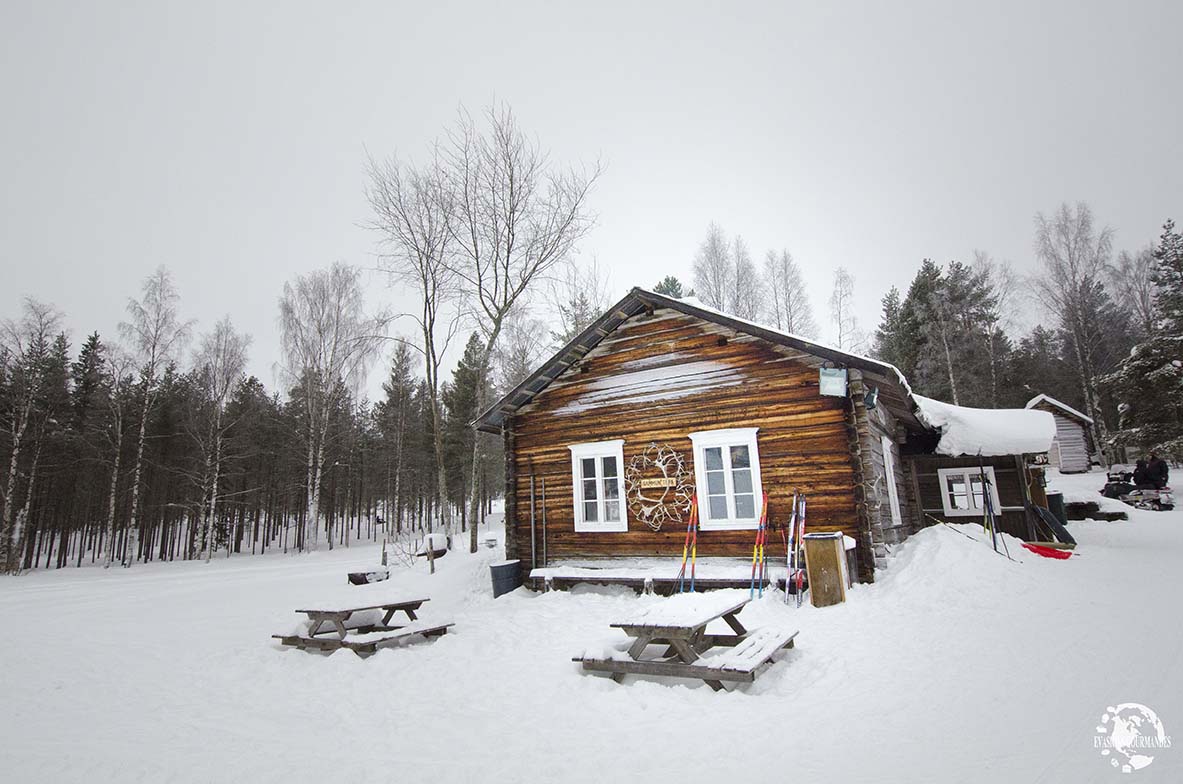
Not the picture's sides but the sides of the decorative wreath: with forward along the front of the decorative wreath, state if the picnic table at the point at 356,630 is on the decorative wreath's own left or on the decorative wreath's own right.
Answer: on the decorative wreath's own right

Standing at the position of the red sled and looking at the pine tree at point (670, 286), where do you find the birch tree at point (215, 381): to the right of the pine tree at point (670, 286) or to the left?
left

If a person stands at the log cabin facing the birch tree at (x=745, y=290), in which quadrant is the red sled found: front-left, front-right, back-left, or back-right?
front-right

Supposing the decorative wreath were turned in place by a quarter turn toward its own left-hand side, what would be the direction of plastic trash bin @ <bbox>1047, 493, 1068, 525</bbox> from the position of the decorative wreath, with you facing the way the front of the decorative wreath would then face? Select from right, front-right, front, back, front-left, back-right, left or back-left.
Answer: front-left

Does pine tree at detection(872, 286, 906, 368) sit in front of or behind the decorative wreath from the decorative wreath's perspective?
behind

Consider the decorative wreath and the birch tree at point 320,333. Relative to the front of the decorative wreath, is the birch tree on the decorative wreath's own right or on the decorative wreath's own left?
on the decorative wreath's own right

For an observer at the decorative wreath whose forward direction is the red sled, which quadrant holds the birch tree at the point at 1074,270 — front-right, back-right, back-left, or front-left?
front-left

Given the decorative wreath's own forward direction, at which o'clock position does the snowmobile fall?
The snowmobile is roughly at 8 o'clock from the decorative wreath.

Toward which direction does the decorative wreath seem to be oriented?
toward the camera

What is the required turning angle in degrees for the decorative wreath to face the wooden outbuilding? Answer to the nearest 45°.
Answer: approximately 135° to its left

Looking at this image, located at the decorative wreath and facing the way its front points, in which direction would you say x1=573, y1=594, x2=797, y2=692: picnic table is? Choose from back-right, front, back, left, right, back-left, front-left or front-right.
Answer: front

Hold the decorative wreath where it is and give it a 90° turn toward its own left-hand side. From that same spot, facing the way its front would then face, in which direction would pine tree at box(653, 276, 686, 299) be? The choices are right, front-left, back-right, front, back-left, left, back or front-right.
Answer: left

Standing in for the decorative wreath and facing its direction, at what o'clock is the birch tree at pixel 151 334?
The birch tree is roughly at 4 o'clock from the decorative wreath.

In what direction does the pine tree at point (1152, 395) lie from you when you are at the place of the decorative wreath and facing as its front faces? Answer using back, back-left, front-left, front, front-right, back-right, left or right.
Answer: back-left

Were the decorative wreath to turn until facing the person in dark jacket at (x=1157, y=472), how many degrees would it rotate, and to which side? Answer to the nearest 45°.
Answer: approximately 135° to its left

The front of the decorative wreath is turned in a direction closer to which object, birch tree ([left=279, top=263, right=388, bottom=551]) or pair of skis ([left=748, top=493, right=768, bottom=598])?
the pair of skis

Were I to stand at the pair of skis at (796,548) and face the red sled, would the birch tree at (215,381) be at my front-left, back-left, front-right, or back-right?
back-left

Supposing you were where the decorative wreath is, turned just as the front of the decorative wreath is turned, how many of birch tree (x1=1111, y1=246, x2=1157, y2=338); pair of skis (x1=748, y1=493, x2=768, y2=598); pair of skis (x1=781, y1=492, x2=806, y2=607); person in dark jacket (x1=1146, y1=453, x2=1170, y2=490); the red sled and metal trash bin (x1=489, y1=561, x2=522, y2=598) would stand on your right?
1

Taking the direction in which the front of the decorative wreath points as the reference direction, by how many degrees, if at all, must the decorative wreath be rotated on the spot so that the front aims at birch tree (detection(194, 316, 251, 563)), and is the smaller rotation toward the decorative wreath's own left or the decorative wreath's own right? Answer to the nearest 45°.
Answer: approximately 135° to the decorative wreath's own right
